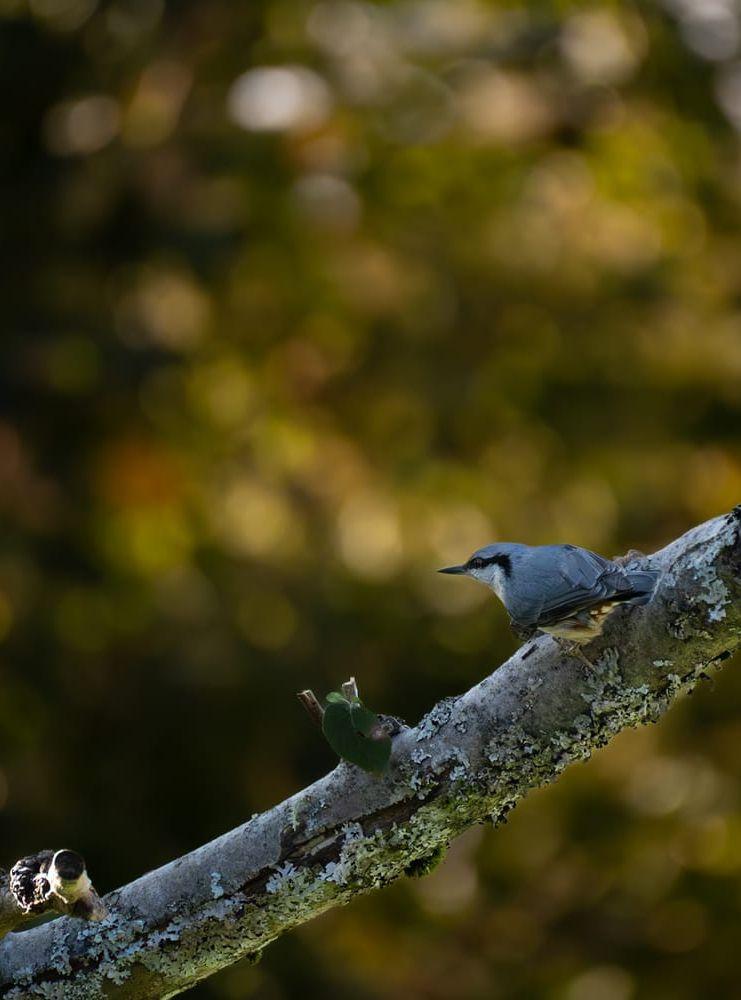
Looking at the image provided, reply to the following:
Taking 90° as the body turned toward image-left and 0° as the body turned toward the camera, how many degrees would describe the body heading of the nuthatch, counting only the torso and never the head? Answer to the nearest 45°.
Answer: approximately 90°
